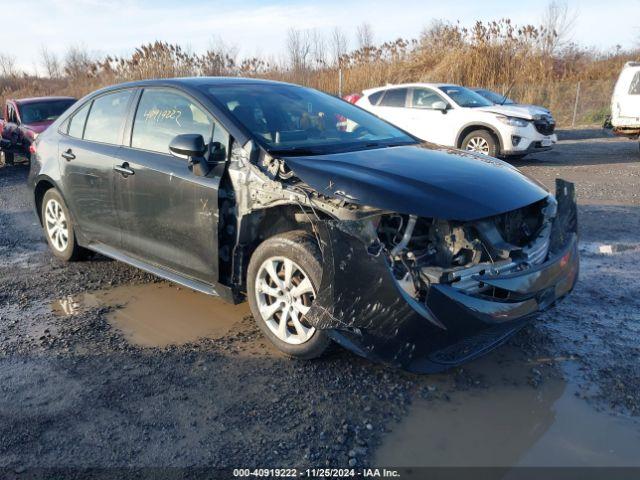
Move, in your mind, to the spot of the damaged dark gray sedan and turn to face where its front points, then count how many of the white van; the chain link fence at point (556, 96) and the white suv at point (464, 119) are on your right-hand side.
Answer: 0

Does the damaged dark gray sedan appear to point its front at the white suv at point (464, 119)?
no

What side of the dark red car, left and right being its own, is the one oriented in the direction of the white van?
front

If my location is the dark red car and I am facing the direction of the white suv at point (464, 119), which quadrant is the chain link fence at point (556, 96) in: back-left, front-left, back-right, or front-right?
front-left

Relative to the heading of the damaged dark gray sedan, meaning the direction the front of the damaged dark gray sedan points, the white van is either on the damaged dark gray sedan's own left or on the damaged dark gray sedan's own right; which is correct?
on the damaged dark gray sedan's own left

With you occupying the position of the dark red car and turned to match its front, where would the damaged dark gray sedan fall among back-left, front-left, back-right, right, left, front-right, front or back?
front-right

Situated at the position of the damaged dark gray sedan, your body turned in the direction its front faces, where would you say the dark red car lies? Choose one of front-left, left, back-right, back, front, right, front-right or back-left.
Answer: back

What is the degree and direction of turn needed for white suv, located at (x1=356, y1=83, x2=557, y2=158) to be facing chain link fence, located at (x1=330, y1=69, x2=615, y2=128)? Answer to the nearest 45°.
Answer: approximately 135° to its left

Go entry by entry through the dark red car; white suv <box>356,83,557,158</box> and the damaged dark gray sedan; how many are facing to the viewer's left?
0

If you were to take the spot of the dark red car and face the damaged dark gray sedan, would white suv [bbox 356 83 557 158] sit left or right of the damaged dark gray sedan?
left

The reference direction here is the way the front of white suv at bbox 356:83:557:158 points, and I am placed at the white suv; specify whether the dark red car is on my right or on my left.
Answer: on my right

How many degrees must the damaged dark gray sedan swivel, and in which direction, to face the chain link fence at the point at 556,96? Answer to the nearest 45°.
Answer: approximately 90° to its left

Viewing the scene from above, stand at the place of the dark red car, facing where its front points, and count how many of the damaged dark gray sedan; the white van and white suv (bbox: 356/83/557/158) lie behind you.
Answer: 0

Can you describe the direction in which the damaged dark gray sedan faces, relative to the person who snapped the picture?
facing the viewer and to the right of the viewer

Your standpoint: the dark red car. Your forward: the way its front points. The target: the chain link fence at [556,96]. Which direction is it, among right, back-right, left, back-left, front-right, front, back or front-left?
front-left

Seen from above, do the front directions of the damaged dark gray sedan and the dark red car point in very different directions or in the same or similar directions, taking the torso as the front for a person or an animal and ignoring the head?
same or similar directions

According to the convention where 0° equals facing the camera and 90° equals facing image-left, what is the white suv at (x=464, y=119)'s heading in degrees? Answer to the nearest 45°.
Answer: approximately 315°
